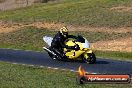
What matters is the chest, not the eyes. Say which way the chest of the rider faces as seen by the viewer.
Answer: to the viewer's right
